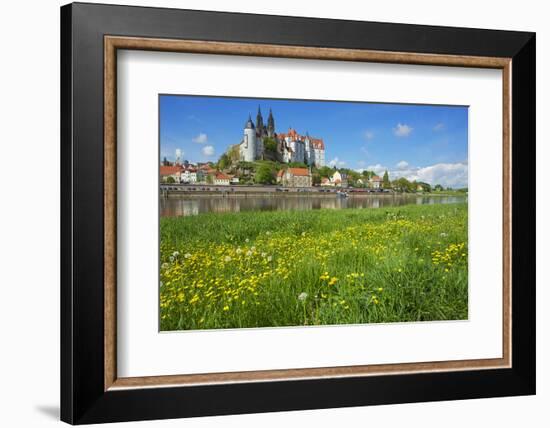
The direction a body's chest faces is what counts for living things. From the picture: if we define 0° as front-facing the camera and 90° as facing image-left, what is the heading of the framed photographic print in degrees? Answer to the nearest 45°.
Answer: approximately 315°
